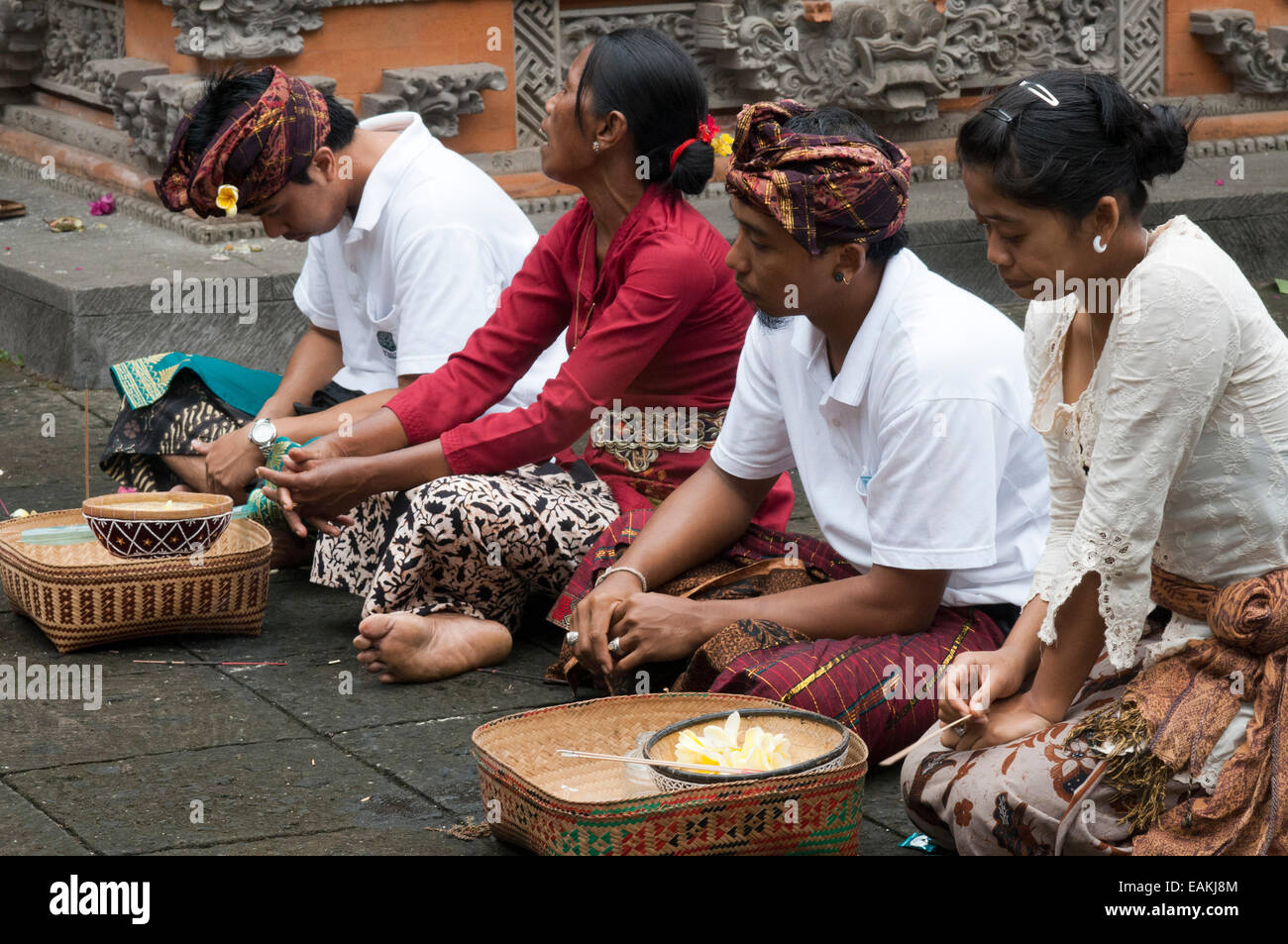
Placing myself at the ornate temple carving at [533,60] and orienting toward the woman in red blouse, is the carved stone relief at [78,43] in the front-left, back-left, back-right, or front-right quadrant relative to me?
back-right

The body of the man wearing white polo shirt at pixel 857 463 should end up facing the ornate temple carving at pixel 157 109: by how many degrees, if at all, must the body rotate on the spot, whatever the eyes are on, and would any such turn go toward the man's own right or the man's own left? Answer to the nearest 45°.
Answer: approximately 90° to the man's own right

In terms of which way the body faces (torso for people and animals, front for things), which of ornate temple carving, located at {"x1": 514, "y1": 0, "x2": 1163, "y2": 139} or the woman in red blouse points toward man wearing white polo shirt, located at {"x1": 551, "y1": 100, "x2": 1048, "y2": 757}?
the ornate temple carving

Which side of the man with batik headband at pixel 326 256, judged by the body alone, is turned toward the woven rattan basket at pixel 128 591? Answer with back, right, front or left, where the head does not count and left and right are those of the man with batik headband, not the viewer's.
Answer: front

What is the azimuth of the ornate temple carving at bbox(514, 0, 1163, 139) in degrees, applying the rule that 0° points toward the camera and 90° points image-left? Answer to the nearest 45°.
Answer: approximately 0°

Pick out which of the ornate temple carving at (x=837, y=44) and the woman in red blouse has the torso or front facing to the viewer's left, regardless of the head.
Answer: the woman in red blouse

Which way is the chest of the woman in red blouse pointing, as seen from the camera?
to the viewer's left

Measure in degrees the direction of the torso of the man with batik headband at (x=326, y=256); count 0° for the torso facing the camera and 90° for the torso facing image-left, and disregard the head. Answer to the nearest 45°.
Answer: approximately 45°

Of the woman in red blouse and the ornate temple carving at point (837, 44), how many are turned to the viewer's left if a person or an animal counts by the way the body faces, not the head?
1

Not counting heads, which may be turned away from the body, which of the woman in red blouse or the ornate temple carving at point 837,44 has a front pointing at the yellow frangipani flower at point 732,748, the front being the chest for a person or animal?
the ornate temple carving
